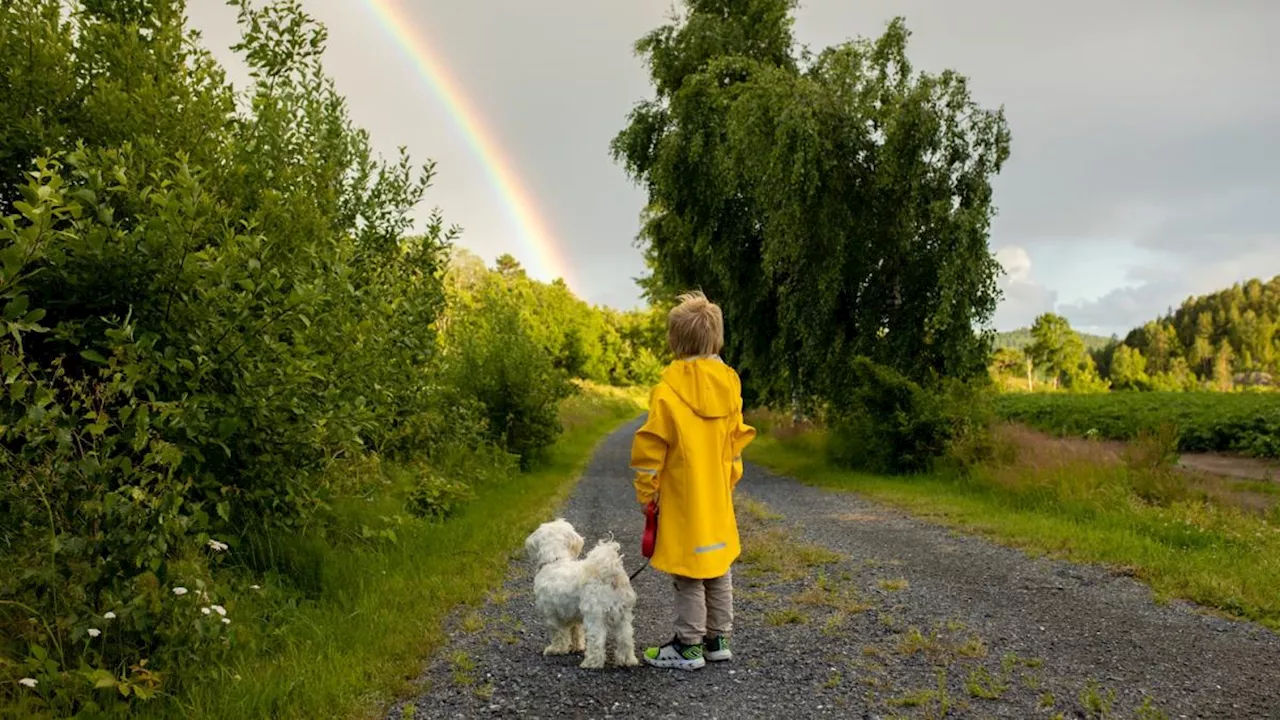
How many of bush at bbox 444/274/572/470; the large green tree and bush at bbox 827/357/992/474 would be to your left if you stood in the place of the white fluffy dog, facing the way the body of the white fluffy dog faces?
0

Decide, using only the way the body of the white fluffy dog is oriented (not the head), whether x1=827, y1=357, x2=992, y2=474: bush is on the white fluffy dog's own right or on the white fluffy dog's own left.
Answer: on the white fluffy dog's own right

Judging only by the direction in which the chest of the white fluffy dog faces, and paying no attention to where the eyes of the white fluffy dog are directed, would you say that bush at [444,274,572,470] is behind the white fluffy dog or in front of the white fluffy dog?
in front

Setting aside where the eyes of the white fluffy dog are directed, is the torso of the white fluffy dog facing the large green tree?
no

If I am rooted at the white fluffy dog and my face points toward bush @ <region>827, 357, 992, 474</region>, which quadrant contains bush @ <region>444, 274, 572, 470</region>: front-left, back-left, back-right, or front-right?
front-left

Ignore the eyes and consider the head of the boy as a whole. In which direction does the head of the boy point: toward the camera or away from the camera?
away from the camera

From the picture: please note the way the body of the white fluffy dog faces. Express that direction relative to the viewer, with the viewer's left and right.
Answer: facing away from the viewer and to the left of the viewer
